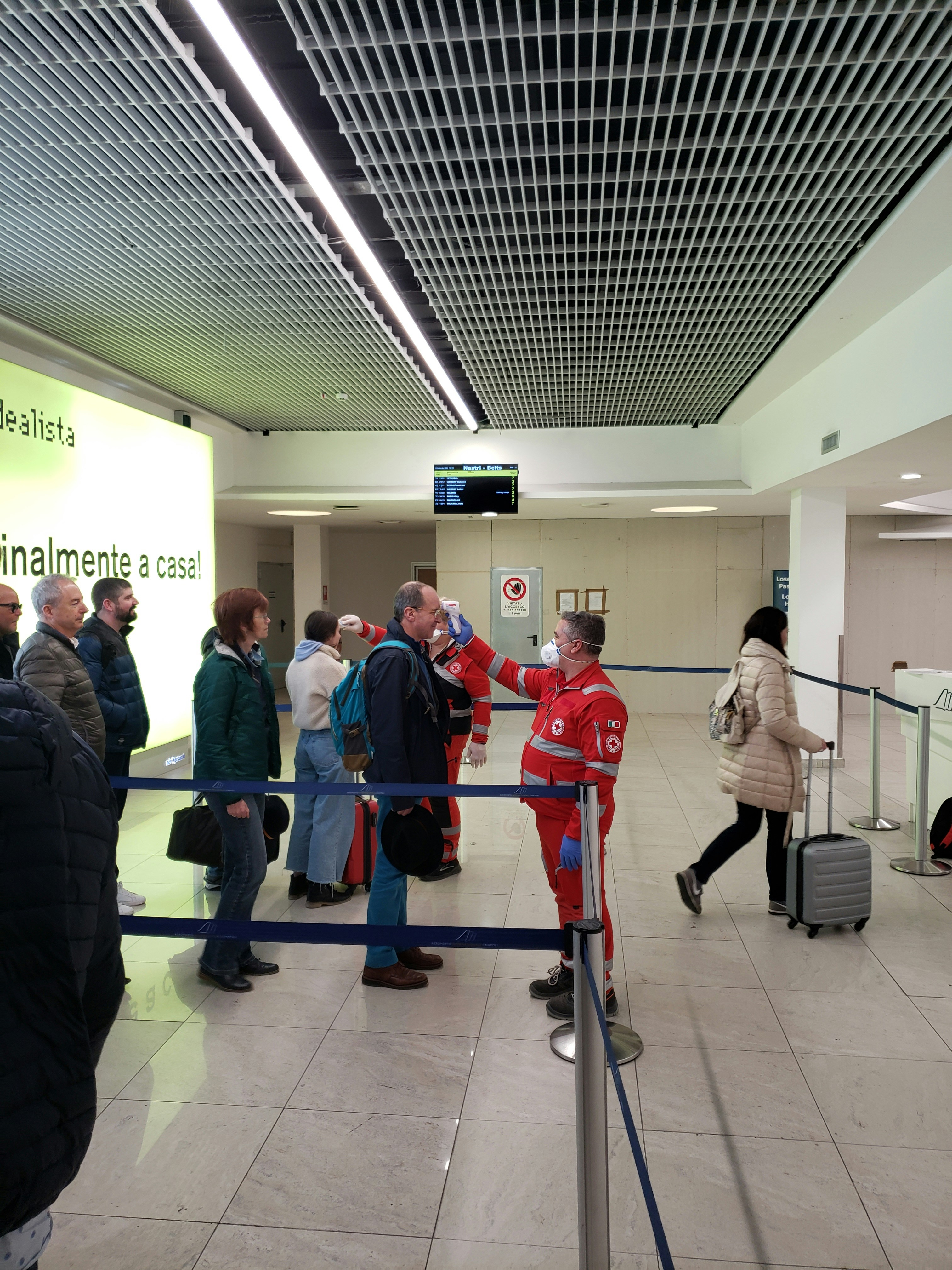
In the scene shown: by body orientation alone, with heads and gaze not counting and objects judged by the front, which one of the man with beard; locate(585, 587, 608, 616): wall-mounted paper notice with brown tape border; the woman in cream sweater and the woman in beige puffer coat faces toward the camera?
the wall-mounted paper notice with brown tape border

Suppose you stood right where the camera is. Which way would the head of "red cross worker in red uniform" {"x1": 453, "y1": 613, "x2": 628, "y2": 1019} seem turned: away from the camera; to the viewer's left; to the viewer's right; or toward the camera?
to the viewer's left

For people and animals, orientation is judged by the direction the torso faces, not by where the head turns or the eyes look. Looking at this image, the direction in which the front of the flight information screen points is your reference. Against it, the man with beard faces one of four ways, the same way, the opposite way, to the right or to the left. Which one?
to the left

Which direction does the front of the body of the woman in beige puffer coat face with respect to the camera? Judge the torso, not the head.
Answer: to the viewer's right

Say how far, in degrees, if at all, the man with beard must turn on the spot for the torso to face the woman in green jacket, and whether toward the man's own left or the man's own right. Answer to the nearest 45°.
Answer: approximately 45° to the man's own right

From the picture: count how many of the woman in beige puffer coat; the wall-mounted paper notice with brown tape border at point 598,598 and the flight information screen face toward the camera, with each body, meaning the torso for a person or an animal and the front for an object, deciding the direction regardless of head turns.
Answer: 2

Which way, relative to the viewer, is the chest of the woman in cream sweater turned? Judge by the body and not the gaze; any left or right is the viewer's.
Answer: facing away from the viewer and to the right of the viewer

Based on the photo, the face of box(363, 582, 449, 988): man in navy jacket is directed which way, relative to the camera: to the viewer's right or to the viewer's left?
to the viewer's right

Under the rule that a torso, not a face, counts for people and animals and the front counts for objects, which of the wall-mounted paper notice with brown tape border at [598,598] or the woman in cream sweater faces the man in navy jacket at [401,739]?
the wall-mounted paper notice with brown tape border

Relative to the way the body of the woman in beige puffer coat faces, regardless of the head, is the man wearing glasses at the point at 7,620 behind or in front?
behind

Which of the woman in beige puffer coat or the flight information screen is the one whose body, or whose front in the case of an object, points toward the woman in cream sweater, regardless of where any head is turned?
the flight information screen

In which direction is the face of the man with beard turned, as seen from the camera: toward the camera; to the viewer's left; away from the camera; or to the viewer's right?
to the viewer's right

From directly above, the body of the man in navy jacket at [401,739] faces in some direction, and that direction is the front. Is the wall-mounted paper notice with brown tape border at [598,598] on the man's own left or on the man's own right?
on the man's own left

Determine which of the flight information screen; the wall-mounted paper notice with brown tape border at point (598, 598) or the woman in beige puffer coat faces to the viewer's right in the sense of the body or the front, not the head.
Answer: the woman in beige puffer coat

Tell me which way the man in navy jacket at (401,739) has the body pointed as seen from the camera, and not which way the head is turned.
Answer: to the viewer's right

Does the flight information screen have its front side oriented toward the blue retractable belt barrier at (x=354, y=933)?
yes

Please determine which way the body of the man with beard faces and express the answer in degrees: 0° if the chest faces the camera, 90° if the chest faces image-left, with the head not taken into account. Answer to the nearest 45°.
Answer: approximately 270°

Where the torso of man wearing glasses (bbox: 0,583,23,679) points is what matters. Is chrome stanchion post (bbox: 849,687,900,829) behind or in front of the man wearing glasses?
in front
